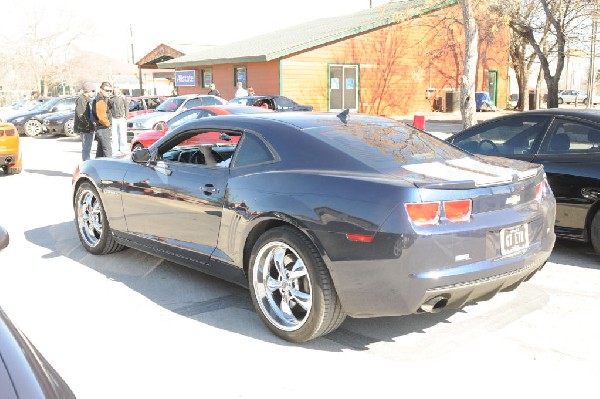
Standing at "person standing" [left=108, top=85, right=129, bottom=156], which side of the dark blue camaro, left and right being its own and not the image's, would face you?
front

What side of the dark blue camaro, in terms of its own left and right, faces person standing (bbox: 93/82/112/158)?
front

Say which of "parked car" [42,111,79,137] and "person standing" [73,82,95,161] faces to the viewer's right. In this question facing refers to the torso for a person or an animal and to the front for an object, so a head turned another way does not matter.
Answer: the person standing

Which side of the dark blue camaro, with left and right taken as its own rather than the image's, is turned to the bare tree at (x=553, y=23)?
right

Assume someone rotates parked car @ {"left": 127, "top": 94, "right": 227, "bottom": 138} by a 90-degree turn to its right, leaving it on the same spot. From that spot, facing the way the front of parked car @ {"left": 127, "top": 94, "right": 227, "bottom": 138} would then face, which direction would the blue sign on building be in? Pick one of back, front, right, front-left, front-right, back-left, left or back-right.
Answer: front-right

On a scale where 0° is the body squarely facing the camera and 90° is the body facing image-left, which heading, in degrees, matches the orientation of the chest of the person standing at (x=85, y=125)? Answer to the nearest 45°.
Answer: approximately 270°

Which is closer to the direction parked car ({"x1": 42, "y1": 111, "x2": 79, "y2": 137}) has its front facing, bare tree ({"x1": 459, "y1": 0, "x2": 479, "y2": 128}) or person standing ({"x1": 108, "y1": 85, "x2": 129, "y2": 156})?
the person standing

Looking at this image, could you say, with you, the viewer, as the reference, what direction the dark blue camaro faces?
facing away from the viewer and to the left of the viewer

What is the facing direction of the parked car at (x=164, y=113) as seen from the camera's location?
facing the viewer and to the left of the viewer
